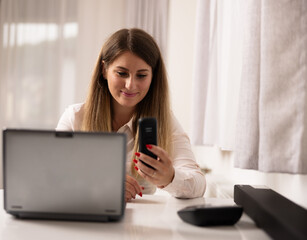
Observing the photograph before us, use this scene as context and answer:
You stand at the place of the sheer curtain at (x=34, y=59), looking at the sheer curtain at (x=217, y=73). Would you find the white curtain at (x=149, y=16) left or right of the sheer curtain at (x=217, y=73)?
left

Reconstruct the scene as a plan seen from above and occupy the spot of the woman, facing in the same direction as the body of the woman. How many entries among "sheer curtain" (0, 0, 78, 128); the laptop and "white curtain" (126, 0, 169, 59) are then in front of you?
1

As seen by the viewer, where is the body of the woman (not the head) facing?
toward the camera

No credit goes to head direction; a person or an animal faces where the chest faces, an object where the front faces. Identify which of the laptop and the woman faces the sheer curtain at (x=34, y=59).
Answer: the laptop

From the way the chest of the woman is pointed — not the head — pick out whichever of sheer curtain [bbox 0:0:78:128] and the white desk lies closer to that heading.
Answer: the white desk

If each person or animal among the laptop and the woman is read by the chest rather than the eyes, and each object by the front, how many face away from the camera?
1

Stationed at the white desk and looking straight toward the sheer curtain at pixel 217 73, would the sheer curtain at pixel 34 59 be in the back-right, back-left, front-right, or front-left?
front-left

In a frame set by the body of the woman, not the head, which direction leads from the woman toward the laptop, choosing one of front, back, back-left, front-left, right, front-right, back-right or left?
front

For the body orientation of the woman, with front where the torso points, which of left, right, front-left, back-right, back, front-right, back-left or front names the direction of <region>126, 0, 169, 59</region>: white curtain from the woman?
back

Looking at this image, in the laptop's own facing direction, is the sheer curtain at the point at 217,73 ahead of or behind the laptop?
ahead

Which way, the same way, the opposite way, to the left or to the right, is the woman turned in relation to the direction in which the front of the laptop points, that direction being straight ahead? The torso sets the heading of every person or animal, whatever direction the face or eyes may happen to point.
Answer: the opposite way

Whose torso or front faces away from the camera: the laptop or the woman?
the laptop

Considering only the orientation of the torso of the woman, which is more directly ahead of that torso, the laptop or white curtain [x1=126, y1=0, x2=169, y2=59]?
the laptop

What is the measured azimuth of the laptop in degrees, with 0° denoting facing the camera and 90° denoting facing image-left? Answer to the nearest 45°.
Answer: approximately 180°
